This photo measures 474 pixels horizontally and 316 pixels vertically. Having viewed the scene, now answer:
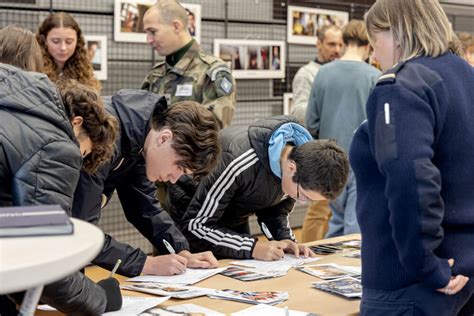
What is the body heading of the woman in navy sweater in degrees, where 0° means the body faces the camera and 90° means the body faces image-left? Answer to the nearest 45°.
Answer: approximately 135°

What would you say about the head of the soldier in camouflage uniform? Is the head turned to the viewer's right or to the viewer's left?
to the viewer's left

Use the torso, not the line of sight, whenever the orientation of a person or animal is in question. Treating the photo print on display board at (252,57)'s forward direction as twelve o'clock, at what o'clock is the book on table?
The book on table is roughly at 12 o'clock from the photo print on display board.

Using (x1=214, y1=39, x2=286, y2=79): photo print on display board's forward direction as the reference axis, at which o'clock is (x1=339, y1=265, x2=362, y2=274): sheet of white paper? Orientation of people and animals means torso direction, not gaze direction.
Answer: The sheet of white paper is roughly at 12 o'clock from the photo print on display board.

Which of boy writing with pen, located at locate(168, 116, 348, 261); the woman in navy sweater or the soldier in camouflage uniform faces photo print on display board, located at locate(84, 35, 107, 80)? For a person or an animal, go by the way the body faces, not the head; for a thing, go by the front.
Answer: the woman in navy sweater

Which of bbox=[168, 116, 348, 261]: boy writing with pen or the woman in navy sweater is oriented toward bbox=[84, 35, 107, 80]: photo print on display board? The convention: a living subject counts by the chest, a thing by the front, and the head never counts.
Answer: the woman in navy sweater

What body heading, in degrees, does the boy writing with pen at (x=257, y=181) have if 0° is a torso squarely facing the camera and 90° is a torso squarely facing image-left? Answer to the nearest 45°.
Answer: approximately 315°

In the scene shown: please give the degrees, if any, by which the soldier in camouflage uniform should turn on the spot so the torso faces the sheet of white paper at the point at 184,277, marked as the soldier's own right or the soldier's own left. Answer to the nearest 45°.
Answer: approximately 45° to the soldier's own left
